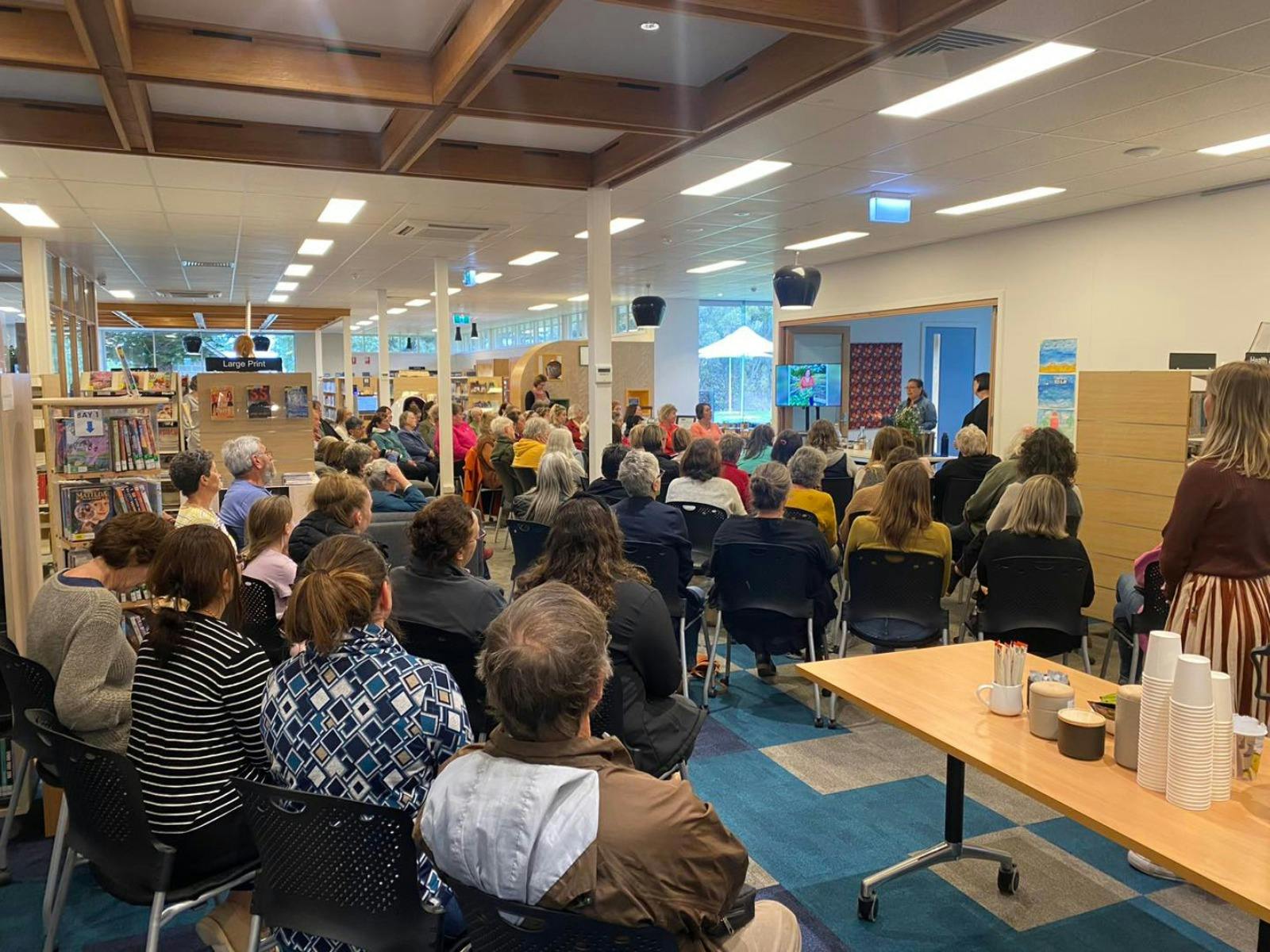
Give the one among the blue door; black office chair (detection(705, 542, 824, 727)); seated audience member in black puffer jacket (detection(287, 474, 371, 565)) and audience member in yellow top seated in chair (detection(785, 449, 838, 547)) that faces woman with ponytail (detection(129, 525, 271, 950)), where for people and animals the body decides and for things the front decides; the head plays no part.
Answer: the blue door

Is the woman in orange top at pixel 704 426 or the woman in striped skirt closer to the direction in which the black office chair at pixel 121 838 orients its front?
the woman in orange top

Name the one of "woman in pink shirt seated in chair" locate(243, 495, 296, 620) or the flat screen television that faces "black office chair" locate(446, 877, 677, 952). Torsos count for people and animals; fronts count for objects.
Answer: the flat screen television

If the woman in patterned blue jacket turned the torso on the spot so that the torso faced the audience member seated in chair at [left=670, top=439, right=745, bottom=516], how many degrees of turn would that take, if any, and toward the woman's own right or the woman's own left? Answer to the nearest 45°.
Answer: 0° — they already face them

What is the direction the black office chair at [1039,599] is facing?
away from the camera

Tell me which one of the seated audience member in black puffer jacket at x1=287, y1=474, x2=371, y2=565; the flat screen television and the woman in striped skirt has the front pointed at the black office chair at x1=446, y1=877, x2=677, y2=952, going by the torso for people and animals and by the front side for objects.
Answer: the flat screen television

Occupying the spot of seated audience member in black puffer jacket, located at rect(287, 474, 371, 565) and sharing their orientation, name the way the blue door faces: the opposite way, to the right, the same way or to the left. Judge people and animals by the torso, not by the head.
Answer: the opposite way

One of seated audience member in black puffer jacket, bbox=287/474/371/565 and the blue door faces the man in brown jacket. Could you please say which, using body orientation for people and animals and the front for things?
the blue door

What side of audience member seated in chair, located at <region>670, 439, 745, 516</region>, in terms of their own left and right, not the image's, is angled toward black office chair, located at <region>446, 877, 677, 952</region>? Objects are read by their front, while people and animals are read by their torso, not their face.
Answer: back

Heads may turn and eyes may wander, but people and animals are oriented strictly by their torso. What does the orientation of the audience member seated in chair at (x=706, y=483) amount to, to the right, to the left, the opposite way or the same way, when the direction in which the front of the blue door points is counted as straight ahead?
the opposite way

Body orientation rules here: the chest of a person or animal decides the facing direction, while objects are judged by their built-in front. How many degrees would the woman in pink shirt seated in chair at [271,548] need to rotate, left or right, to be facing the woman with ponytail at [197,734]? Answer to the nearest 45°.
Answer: approximately 135° to their right

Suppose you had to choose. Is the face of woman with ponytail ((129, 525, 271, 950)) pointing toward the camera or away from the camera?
away from the camera

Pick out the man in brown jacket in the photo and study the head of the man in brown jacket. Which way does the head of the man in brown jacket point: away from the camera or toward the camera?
away from the camera
